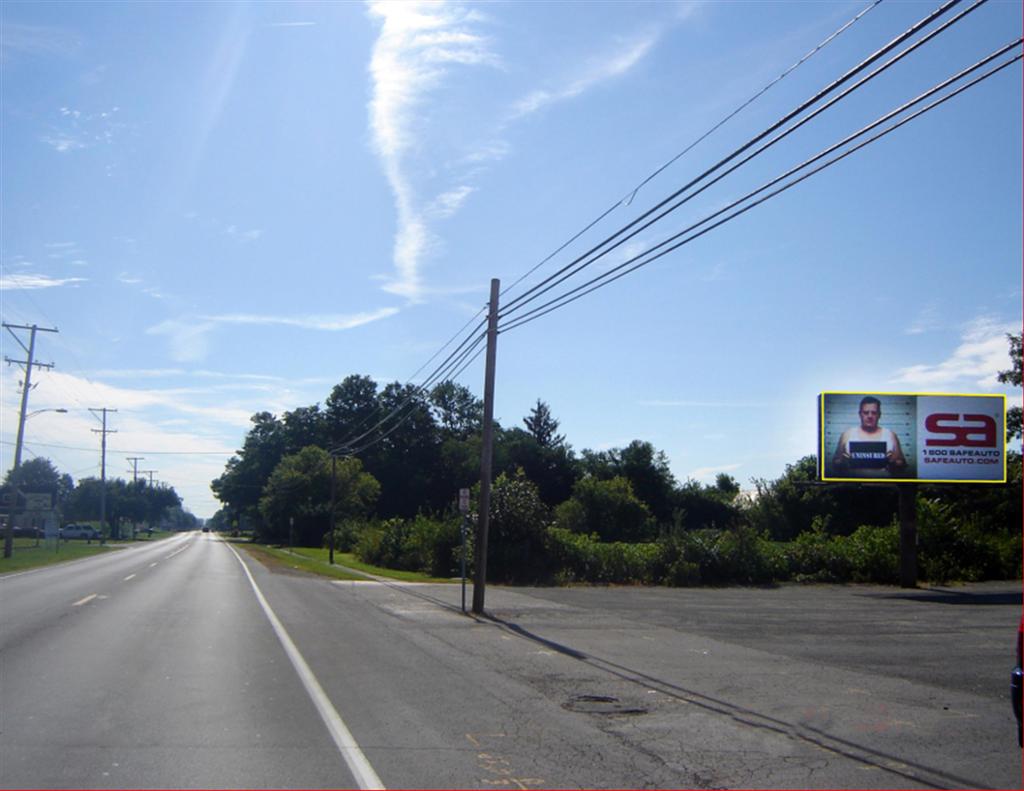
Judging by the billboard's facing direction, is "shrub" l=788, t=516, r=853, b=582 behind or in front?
behind

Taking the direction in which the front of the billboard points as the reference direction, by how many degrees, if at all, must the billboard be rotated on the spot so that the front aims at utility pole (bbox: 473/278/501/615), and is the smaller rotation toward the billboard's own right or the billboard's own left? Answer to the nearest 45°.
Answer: approximately 45° to the billboard's own right

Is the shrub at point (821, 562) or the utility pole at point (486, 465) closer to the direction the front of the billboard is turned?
the utility pole

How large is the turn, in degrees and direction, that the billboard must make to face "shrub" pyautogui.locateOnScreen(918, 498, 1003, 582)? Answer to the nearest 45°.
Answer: approximately 180°

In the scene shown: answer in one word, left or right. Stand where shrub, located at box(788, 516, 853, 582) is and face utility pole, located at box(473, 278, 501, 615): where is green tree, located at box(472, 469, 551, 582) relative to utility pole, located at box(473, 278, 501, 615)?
right

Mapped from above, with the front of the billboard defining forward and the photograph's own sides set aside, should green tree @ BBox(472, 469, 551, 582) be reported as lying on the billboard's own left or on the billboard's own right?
on the billboard's own right

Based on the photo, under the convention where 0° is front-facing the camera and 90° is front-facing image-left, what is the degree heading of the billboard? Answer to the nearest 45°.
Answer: approximately 0°

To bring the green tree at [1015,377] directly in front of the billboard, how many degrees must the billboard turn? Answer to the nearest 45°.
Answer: approximately 180°

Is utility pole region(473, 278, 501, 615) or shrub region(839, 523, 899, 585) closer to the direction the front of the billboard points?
the utility pole
